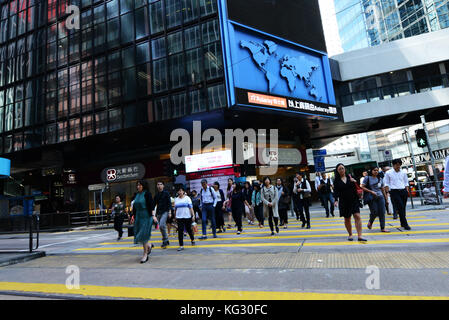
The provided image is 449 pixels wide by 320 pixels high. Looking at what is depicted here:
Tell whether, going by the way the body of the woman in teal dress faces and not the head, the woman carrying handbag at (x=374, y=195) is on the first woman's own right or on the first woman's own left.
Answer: on the first woman's own left

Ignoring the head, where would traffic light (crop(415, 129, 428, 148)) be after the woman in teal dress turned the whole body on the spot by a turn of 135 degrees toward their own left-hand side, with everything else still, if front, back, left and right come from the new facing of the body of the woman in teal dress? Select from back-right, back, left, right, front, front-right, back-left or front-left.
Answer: front

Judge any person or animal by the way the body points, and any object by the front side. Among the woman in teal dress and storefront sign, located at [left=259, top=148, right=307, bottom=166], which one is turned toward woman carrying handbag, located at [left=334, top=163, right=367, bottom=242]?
the storefront sign

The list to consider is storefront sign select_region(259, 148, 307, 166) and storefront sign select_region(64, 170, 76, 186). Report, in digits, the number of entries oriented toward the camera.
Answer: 2

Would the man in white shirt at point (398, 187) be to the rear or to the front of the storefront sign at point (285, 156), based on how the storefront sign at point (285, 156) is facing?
to the front

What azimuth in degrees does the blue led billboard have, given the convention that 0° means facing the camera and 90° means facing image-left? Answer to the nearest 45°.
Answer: approximately 315°

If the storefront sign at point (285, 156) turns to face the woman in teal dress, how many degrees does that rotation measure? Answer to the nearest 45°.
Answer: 0° — it already faces them

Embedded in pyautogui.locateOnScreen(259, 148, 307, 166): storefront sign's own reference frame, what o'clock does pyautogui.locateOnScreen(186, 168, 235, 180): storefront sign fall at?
pyautogui.locateOnScreen(186, 168, 235, 180): storefront sign is roughly at 2 o'clock from pyautogui.locateOnScreen(259, 148, 307, 166): storefront sign.

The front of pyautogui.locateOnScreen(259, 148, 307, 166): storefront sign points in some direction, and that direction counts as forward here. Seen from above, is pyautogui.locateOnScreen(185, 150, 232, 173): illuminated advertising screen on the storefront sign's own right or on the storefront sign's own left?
on the storefront sign's own right

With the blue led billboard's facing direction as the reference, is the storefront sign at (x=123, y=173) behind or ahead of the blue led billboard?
behind

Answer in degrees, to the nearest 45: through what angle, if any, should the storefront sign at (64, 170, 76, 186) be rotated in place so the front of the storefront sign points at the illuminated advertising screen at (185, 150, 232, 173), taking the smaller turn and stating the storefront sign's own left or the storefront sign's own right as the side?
approximately 45° to the storefront sign's own left
